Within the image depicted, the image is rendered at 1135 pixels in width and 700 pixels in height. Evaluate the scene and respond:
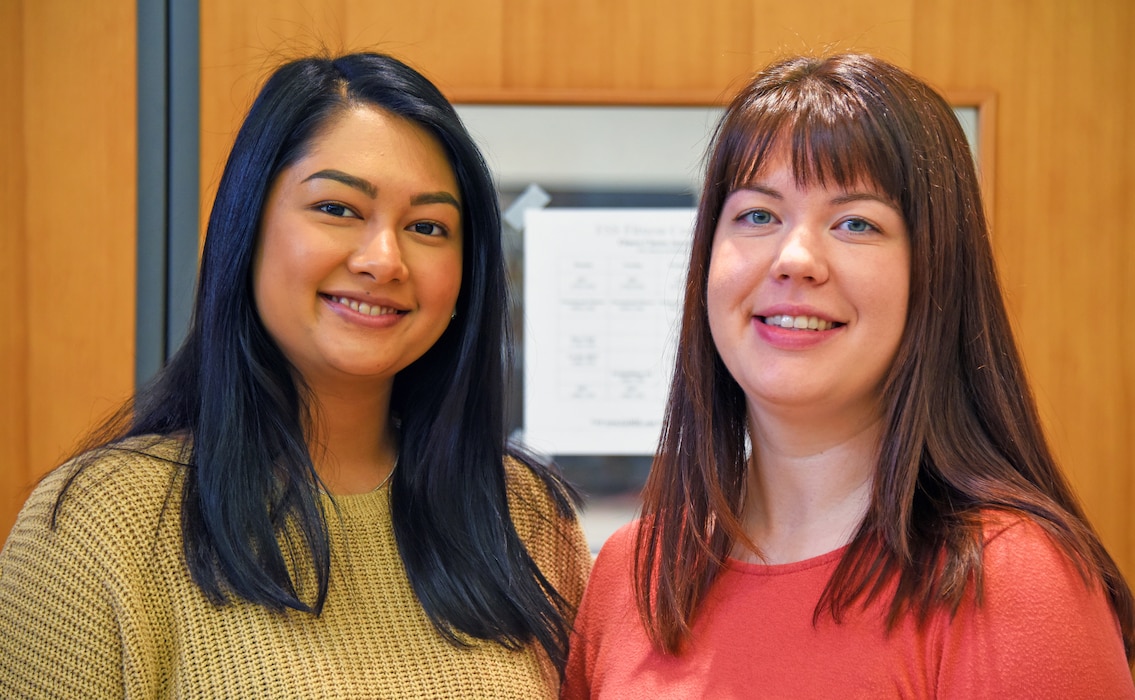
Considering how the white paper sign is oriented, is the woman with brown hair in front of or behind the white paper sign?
in front

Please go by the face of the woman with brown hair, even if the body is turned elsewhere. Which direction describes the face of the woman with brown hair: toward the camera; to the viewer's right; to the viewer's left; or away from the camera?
toward the camera

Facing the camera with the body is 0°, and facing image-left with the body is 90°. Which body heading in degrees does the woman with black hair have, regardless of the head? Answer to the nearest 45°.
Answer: approximately 315°

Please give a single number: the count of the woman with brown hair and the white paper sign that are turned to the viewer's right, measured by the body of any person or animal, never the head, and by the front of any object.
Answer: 0

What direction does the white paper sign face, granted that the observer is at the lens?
facing the viewer

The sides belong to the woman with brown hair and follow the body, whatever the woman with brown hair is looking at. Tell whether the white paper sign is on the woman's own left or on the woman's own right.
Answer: on the woman's own right

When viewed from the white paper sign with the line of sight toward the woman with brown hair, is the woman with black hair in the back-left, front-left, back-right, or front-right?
front-right

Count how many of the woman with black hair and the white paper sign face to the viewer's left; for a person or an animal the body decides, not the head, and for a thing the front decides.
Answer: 0

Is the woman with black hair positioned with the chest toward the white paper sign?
no
